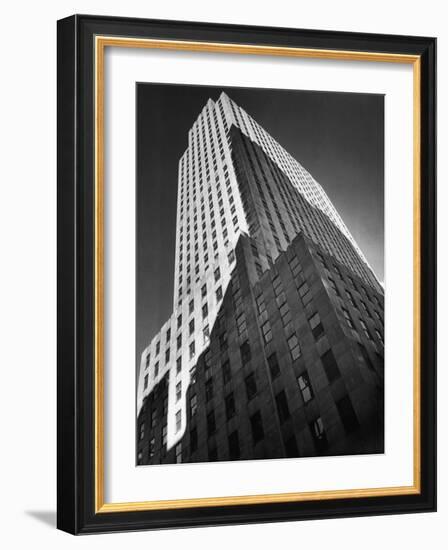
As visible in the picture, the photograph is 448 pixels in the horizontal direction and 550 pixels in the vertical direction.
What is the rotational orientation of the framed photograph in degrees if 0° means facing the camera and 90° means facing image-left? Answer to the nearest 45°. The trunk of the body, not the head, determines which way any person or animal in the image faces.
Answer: approximately 315°
